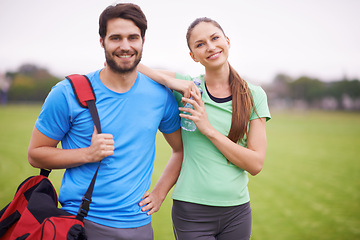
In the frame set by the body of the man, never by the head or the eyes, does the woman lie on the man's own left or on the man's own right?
on the man's own left

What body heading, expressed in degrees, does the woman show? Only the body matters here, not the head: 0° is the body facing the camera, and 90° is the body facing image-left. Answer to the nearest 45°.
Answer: approximately 0°

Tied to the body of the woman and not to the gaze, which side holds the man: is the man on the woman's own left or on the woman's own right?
on the woman's own right

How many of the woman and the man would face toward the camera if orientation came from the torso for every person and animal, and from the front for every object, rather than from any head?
2
